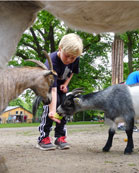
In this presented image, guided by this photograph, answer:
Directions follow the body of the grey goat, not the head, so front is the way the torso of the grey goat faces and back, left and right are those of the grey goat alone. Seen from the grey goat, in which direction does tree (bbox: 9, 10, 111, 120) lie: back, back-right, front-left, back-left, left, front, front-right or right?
right

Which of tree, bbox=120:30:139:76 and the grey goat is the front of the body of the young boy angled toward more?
the grey goat

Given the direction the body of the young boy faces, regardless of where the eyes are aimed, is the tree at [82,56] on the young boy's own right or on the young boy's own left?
on the young boy's own left

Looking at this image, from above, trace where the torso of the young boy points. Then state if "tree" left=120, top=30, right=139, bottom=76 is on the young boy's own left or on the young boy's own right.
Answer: on the young boy's own left

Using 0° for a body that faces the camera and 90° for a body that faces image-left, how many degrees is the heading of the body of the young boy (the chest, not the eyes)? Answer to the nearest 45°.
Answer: approximately 315°

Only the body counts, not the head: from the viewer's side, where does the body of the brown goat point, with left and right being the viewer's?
facing to the right of the viewer

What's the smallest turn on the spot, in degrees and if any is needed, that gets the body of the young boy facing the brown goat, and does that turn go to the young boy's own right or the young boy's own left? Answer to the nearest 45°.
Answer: approximately 45° to the young boy's own right

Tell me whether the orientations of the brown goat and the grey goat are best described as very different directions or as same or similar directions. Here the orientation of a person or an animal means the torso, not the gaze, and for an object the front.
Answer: very different directions

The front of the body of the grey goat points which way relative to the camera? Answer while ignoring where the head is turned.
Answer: to the viewer's left

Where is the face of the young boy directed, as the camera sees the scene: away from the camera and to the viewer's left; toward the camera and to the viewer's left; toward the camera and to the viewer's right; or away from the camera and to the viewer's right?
toward the camera and to the viewer's right

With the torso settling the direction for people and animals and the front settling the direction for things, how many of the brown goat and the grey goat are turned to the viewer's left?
1

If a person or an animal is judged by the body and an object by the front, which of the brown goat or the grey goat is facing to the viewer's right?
the brown goat

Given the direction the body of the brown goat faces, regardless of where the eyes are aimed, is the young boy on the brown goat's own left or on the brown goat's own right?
on the brown goat's own left

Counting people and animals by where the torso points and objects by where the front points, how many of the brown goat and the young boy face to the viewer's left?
0

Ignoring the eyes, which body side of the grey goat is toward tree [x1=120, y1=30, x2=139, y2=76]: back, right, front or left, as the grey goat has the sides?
right

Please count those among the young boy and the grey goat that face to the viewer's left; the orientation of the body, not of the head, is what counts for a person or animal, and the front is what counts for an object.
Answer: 1
